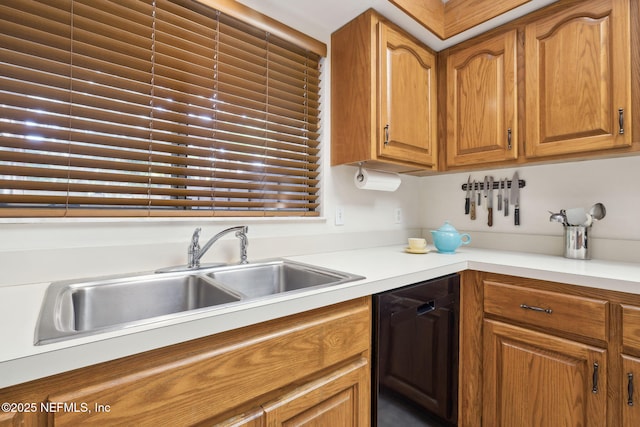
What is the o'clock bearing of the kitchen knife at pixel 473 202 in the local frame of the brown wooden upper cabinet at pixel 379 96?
The kitchen knife is roughly at 9 o'clock from the brown wooden upper cabinet.

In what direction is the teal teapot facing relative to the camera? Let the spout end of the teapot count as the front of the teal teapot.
to the viewer's left

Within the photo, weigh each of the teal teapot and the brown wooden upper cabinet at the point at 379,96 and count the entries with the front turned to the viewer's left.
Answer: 1

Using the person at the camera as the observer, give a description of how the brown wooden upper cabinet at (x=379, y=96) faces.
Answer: facing the viewer and to the right of the viewer

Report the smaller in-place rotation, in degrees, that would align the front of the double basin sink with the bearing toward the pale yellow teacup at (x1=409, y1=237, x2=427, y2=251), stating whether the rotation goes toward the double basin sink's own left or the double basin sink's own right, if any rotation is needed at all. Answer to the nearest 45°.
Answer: approximately 45° to the double basin sink's own left

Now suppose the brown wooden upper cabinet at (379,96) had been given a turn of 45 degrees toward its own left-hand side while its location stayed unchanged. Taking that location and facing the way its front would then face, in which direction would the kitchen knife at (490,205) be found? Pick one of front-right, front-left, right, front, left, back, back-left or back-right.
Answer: front-left

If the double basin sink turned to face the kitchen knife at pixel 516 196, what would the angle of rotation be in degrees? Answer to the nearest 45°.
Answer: approximately 45° to its left

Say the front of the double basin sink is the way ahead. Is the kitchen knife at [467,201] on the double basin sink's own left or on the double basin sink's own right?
on the double basin sink's own left

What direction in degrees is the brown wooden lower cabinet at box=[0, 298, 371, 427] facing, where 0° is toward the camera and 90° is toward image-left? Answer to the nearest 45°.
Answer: approximately 315°

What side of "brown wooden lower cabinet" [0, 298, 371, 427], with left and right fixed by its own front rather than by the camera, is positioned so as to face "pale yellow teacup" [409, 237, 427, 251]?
left

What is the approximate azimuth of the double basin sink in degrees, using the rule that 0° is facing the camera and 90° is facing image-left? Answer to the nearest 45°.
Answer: approximately 315°

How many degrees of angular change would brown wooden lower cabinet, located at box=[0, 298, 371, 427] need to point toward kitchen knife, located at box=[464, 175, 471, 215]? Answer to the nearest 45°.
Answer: approximately 90° to its left
